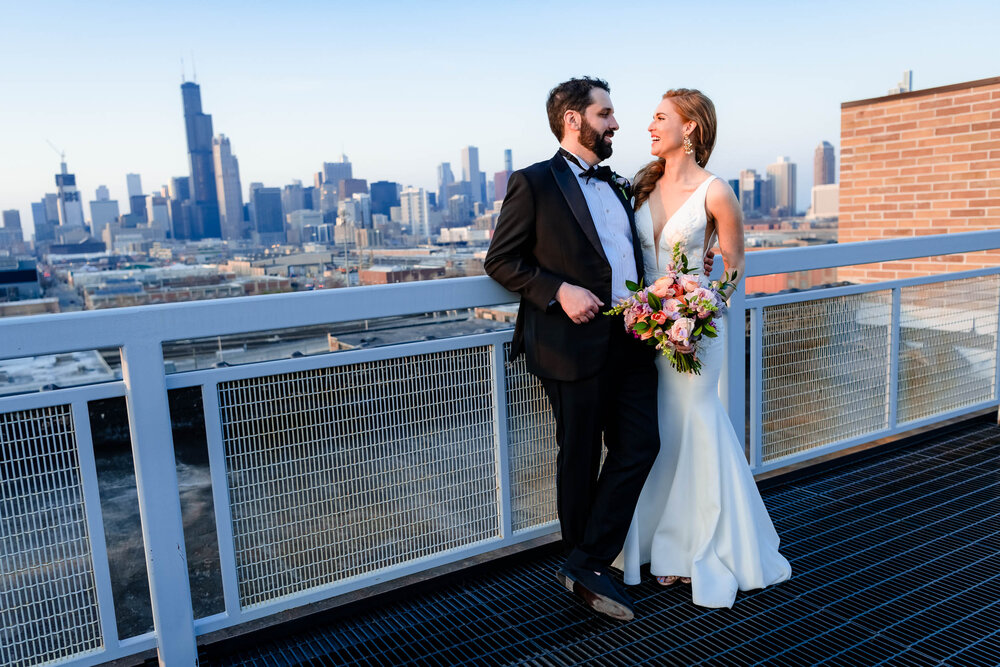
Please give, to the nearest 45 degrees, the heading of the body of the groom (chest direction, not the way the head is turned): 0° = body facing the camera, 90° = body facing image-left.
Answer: approximately 315°

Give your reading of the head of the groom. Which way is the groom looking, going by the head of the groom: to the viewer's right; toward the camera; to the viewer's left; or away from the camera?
to the viewer's right

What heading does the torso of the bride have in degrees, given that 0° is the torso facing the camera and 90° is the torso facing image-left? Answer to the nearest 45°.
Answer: approximately 45°
